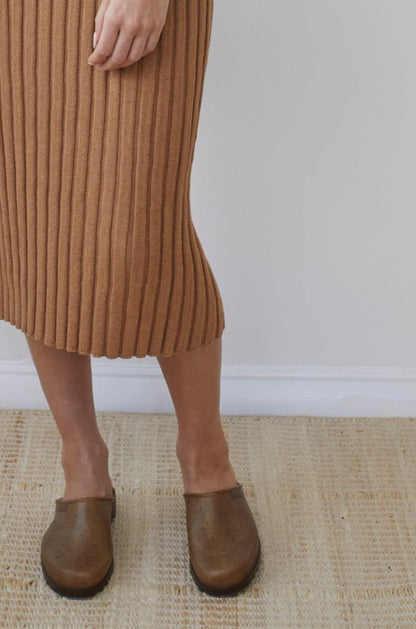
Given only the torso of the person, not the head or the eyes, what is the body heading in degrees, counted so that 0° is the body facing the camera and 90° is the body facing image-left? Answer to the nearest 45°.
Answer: approximately 0°
